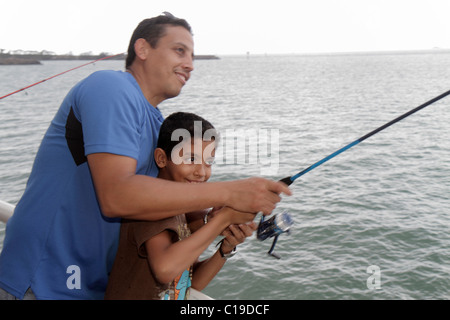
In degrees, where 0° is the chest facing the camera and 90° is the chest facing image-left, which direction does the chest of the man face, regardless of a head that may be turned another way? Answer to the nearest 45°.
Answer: approximately 270°

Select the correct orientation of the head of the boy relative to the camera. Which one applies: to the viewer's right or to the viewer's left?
to the viewer's right
